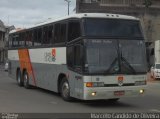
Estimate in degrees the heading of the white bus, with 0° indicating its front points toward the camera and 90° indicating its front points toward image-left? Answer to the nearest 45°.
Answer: approximately 315°
